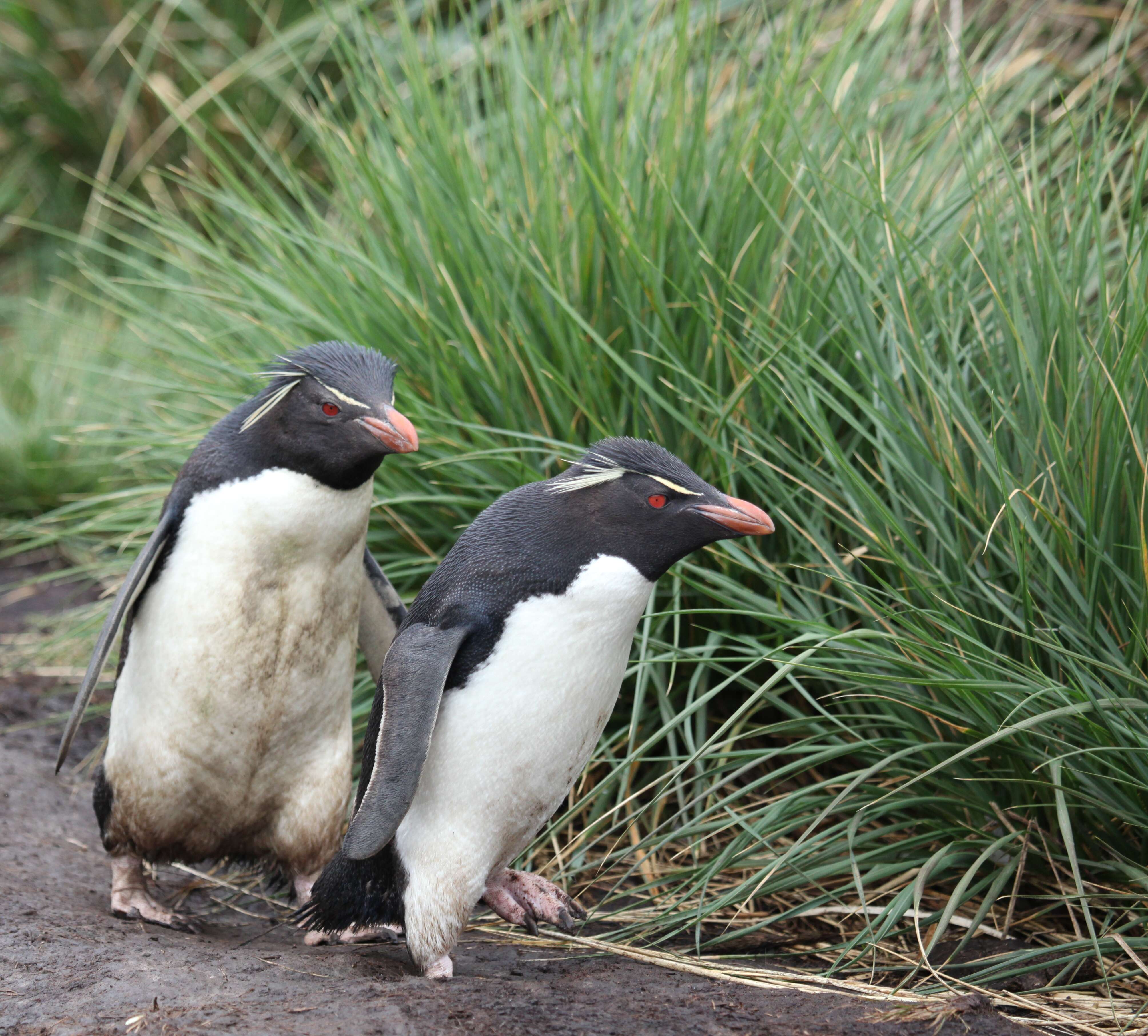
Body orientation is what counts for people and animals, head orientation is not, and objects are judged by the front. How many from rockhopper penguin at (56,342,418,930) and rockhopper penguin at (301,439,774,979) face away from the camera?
0

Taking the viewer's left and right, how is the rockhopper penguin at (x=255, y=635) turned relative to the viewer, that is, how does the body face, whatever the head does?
facing the viewer and to the right of the viewer

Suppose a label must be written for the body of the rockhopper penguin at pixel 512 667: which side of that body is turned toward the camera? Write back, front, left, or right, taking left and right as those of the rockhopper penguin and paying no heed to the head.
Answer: right
